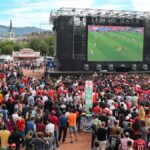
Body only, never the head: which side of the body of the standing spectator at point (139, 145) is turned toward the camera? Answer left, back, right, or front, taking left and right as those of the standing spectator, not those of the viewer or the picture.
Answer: back

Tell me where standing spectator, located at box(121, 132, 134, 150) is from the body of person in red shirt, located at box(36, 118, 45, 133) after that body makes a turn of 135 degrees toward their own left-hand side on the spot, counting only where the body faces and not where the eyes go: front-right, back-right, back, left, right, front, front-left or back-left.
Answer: left

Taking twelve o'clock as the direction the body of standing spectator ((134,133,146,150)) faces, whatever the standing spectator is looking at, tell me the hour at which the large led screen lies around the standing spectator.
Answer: The large led screen is roughly at 12 o'clock from the standing spectator.

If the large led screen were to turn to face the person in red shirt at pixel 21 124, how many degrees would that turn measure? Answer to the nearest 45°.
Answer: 0° — it already faces them

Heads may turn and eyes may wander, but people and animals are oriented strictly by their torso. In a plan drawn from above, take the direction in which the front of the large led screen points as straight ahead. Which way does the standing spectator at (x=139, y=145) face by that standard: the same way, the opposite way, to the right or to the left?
the opposite way

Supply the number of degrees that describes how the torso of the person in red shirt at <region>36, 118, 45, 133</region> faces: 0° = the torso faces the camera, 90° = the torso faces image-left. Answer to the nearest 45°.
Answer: approximately 180°

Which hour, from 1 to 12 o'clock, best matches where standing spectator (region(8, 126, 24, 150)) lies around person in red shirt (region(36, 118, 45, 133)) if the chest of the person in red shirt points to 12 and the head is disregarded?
The standing spectator is roughly at 7 o'clock from the person in red shirt.

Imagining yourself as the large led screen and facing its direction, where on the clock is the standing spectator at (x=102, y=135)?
The standing spectator is roughly at 12 o'clock from the large led screen.

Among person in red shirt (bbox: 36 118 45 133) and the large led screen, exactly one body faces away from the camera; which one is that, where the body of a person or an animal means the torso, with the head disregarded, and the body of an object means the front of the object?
the person in red shirt

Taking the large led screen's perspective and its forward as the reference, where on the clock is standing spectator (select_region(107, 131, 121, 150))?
The standing spectator is roughly at 12 o'clock from the large led screen.

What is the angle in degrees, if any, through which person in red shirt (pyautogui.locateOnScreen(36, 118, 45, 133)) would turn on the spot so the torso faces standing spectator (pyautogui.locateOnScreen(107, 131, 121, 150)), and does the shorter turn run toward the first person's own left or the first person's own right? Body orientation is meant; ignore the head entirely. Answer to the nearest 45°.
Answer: approximately 135° to the first person's own right

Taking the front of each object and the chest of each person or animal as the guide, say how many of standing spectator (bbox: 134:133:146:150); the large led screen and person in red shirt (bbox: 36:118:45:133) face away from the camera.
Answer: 2

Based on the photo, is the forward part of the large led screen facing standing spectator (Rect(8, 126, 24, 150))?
yes

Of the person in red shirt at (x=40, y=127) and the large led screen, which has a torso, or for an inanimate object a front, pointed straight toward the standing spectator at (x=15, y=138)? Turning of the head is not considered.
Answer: the large led screen
